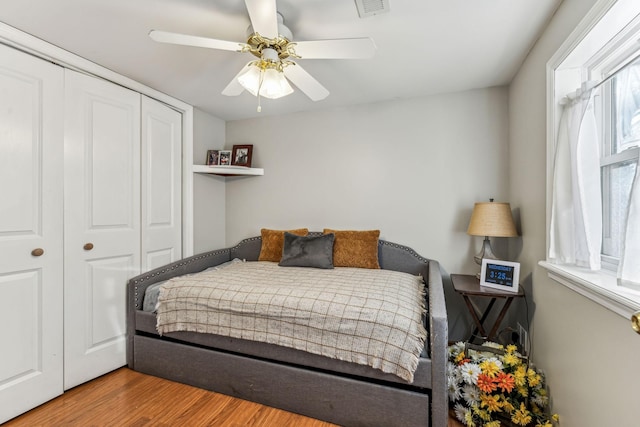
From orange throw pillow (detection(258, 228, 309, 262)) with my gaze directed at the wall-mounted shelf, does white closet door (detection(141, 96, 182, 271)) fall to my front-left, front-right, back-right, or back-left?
front-left

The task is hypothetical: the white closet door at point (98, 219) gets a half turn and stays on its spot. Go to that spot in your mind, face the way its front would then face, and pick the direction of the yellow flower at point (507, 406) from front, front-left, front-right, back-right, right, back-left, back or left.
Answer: back

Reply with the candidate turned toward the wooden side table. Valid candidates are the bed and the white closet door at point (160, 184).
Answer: the white closet door

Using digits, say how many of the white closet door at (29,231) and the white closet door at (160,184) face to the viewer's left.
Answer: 0

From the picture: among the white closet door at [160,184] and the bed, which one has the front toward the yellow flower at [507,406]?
the white closet door

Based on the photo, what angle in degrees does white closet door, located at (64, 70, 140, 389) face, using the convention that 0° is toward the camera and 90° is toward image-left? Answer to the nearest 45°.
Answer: approximately 315°

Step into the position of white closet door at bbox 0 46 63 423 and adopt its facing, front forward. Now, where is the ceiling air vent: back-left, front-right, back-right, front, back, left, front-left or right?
front

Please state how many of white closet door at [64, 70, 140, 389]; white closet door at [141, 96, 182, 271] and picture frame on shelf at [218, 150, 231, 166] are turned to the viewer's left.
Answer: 0

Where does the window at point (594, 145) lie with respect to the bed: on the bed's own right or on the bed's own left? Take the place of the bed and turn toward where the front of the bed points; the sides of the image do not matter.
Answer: on the bed's own left

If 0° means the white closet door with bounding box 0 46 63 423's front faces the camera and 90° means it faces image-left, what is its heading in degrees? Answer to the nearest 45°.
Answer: approximately 315°

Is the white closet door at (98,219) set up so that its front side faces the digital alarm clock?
yes

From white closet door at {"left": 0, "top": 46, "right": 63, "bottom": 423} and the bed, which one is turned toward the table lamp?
the white closet door

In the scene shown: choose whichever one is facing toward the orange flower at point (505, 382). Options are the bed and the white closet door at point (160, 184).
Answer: the white closet door

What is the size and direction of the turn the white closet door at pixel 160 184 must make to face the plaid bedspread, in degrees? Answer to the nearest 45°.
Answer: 0° — it already faces it

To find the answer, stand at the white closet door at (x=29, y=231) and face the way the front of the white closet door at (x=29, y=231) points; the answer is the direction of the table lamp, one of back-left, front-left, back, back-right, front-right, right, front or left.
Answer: front

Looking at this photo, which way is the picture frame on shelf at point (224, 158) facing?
toward the camera

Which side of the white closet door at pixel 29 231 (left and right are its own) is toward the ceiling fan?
front

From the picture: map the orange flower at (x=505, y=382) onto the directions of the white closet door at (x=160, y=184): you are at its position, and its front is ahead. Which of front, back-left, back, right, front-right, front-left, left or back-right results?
front
